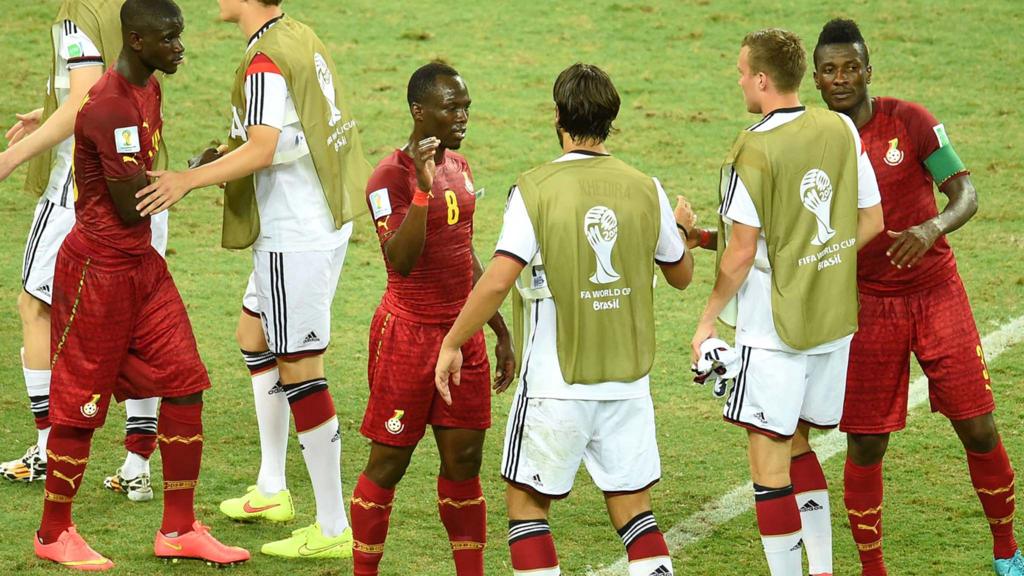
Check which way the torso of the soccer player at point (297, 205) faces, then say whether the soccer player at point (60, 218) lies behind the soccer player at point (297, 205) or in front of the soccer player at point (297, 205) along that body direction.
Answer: in front

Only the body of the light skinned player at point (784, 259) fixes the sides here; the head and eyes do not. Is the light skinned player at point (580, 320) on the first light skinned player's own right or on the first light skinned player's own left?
on the first light skinned player's own left

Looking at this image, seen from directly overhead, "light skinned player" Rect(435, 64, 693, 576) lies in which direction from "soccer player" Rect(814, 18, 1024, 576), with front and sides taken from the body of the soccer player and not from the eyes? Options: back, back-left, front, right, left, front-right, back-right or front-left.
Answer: front-right

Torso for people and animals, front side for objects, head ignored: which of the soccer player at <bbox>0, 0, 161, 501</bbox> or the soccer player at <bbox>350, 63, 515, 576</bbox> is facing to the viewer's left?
the soccer player at <bbox>0, 0, 161, 501</bbox>

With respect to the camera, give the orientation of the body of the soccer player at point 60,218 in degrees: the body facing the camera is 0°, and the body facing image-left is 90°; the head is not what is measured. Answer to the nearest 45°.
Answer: approximately 90°

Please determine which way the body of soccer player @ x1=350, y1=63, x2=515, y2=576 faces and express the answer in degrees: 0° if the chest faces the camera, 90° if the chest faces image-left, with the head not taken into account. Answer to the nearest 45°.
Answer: approximately 315°

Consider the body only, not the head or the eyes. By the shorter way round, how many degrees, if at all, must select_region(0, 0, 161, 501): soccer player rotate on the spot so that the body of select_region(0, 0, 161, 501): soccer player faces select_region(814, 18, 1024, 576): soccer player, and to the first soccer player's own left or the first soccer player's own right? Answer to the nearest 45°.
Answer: approximately 135° to the first soccer player's own left

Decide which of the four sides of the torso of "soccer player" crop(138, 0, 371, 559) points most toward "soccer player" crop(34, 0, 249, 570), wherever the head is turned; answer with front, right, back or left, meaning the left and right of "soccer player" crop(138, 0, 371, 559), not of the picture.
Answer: front

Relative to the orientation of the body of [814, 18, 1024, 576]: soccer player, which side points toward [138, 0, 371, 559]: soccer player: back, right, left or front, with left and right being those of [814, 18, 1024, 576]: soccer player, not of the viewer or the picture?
right

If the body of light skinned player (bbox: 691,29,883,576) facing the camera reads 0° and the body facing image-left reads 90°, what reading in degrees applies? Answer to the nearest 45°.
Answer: approximately 135°

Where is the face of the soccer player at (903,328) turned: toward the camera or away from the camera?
toward the camera

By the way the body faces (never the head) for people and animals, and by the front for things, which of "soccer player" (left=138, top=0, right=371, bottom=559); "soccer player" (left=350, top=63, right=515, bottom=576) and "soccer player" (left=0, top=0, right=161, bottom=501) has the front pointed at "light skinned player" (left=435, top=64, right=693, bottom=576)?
"soccer player" (left=350, top=63, right=515, bottom=576)

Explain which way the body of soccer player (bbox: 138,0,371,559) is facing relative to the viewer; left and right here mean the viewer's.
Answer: facing to the left of the viewer
